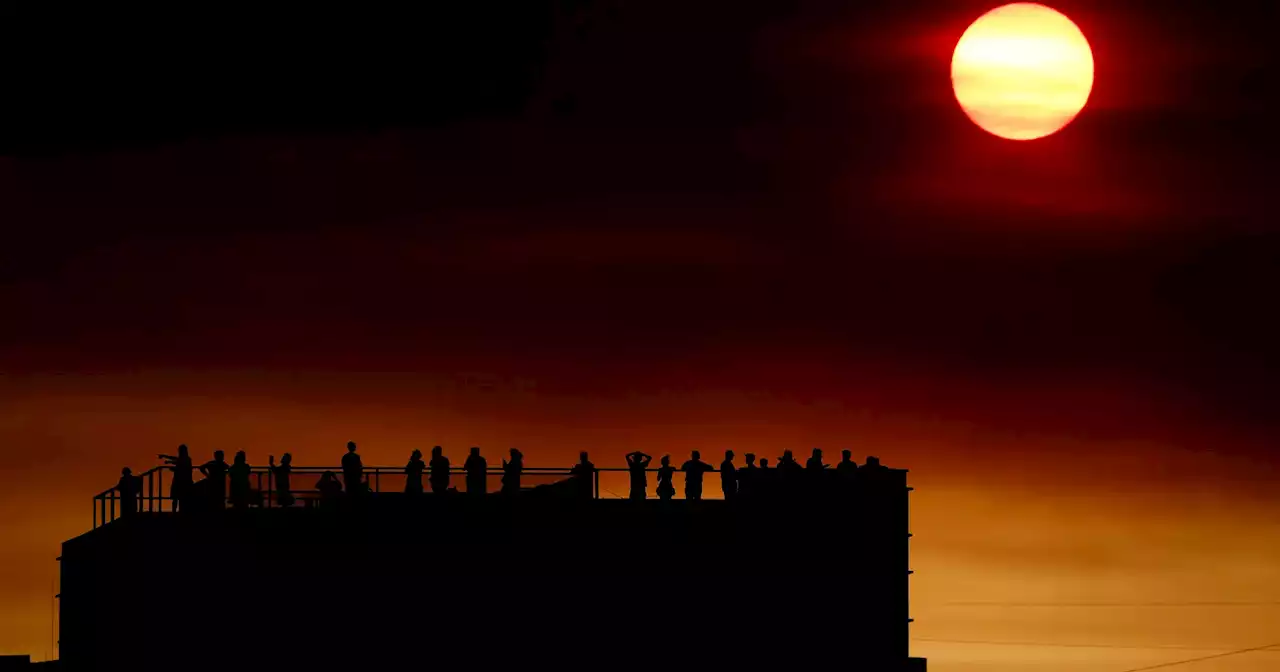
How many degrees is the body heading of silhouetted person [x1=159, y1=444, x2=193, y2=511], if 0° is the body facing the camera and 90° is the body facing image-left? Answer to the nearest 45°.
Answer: approximately 90°

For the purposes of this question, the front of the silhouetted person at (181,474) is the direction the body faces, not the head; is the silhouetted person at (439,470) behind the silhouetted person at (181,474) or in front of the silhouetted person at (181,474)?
behind

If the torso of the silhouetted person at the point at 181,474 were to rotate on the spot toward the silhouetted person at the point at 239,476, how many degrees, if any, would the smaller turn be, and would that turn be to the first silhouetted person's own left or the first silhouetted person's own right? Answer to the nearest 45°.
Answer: approximately 180°
